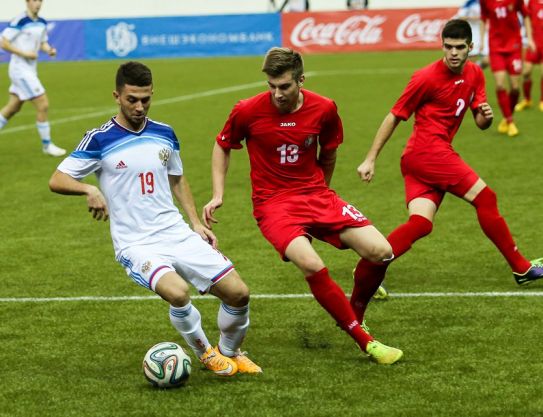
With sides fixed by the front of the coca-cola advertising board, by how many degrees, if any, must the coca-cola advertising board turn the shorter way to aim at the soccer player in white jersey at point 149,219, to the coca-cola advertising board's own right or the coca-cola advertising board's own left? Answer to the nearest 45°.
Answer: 0° — it already faces them

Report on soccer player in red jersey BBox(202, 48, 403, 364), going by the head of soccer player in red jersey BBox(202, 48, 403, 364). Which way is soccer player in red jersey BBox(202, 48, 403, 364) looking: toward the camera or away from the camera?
toward the camera

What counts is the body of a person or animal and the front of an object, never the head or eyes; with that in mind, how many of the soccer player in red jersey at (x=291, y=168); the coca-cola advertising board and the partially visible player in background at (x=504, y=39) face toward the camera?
3

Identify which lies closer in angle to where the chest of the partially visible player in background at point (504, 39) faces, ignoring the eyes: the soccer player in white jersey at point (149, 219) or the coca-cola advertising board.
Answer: the soccer player in white jersey

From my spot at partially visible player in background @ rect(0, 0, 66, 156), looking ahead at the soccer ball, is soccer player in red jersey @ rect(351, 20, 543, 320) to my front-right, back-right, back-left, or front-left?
front-left

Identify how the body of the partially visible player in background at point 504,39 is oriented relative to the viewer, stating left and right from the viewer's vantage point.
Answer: facing the viewer

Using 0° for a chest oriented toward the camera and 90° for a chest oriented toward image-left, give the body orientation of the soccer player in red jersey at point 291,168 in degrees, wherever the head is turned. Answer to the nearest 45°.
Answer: approximately 0°

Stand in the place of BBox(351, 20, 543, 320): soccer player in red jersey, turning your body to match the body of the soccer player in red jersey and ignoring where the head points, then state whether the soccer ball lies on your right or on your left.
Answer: on your right

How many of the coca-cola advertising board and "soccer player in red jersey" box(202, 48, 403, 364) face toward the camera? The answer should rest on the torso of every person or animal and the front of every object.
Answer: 2

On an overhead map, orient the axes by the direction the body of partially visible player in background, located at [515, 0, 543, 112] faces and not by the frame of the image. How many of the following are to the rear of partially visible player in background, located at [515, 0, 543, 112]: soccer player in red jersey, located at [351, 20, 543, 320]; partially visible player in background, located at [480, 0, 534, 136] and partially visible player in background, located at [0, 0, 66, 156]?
0

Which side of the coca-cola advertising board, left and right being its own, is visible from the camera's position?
front

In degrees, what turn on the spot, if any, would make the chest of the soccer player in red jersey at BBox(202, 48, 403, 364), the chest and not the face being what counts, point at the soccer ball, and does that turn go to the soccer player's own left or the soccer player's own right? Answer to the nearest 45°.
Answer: approximately 45° to the soccer player's own right

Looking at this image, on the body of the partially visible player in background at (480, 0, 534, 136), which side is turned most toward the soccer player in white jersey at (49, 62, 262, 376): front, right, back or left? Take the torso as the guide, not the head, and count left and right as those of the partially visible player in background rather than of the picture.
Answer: front

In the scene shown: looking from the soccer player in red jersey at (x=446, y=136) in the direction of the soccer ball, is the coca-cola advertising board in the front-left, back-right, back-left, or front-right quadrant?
back-right

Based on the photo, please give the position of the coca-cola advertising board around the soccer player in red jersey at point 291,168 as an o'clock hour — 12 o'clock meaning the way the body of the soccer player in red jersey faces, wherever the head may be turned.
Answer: The coca-cola advertising board is roughly at 6 o'clock from the soccer player in red jersey.
